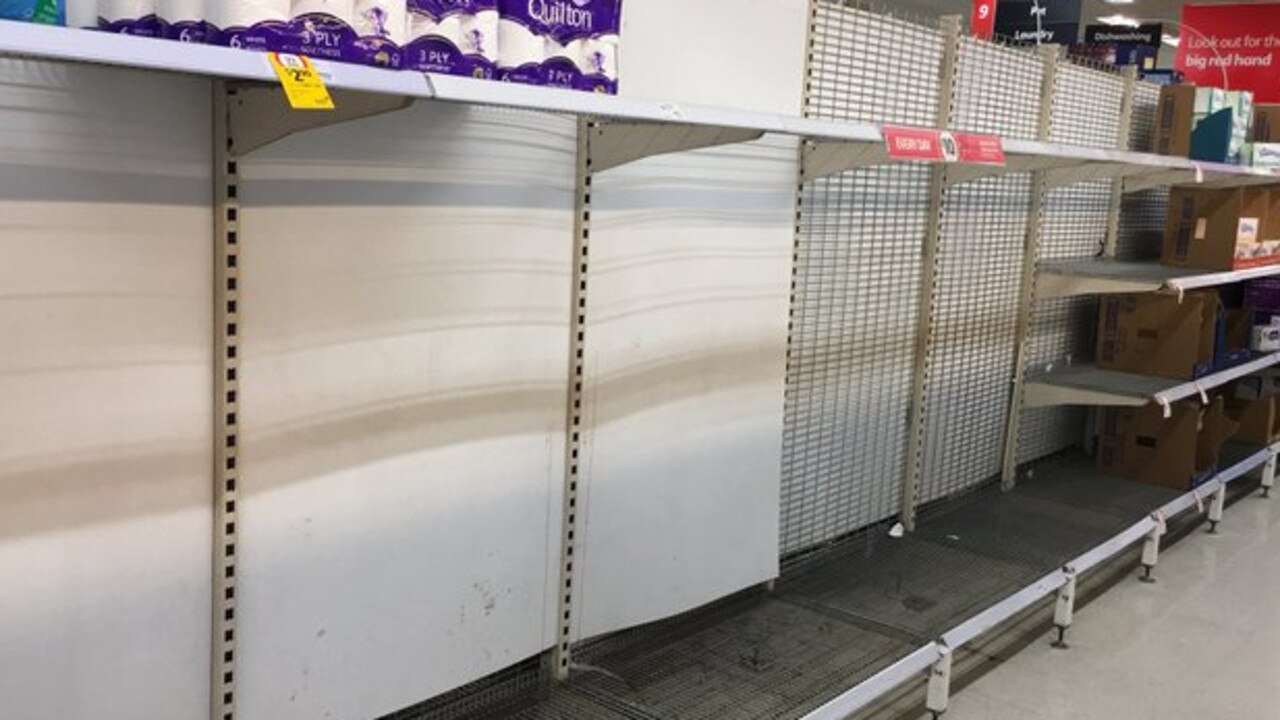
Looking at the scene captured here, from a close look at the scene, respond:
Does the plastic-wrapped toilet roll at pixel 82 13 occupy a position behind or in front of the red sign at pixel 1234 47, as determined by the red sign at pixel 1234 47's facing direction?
in front

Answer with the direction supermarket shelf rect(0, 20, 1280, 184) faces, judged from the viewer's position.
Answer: facing the viewer and to the right of the viewer

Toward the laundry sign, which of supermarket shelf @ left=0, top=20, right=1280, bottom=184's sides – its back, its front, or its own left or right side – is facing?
left

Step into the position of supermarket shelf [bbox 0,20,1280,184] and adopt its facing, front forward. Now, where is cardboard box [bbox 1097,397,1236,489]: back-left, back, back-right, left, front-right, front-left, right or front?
left

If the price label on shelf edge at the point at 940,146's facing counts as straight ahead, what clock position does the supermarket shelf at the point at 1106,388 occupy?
The supermarket shelf is roughly at 8 o'clock from the price label on shelf edge.

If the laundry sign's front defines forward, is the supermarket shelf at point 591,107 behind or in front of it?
in front

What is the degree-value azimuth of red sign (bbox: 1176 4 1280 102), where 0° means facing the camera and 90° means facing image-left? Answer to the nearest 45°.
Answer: approximately 0°

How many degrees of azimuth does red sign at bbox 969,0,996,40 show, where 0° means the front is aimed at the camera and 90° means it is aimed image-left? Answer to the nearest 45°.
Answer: approximately 0°

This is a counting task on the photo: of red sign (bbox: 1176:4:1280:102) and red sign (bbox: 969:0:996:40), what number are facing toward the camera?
2
